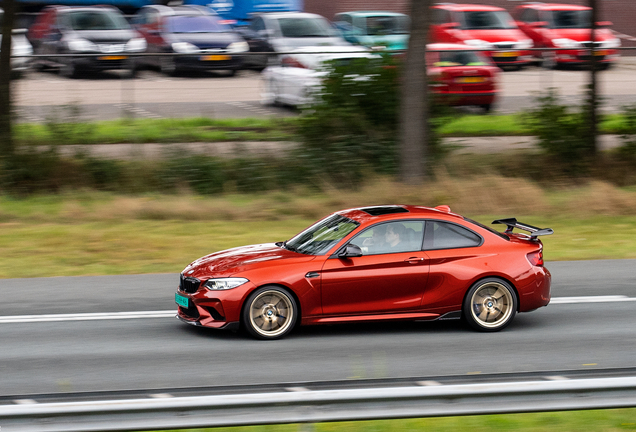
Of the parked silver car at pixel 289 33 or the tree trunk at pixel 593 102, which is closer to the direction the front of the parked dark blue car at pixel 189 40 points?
the tree trunk

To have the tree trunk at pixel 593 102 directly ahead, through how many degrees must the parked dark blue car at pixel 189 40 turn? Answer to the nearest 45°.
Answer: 0° — it already faces it

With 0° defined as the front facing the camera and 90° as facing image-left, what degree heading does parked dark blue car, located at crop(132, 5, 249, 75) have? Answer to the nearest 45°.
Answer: approximately 315°

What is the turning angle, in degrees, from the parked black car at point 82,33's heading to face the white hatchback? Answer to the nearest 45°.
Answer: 0° — it already faces it

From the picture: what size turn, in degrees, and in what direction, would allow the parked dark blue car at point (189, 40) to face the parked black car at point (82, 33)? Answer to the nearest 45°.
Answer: approximately 135° to its right

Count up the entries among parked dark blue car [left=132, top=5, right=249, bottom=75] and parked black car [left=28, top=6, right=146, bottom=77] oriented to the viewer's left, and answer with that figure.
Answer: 0

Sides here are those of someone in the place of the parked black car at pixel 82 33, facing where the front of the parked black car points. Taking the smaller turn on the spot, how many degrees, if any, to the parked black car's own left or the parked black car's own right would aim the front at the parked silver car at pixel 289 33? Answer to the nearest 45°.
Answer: approximately 45° to the parked black car's own left

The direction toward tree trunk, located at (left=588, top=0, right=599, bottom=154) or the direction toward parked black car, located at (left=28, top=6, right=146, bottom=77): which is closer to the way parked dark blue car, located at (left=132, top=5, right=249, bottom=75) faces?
the tree trunk

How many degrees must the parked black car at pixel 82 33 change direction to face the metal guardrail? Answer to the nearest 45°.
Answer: approximately 45° to its right

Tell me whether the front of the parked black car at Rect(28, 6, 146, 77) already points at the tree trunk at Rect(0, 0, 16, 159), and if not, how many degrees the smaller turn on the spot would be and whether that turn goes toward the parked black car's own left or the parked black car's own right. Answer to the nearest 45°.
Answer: approximately 45° to the parked black car's own right
